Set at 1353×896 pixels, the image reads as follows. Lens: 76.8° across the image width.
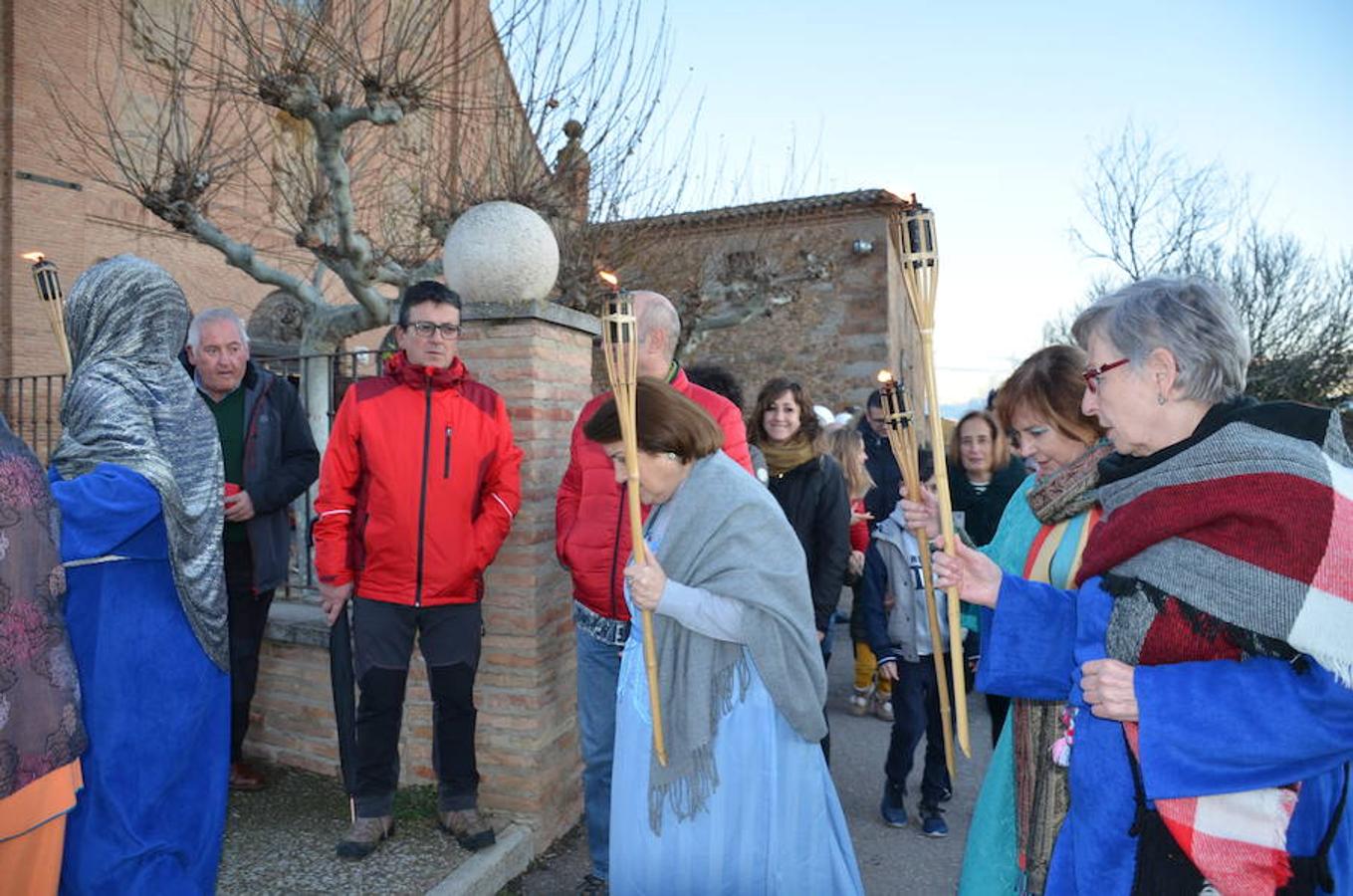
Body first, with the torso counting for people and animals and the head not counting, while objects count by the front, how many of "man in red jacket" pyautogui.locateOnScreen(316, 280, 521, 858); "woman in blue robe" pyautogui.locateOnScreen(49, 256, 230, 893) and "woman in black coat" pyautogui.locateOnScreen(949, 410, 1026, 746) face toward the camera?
2

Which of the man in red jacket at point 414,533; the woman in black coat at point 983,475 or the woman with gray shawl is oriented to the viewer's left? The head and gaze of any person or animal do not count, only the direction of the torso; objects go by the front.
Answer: the woman with gray shawl

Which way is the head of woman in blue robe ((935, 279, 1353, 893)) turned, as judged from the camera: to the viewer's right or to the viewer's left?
to the viewer's left

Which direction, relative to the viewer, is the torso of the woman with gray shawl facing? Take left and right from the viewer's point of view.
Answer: facing to the left of the viewer

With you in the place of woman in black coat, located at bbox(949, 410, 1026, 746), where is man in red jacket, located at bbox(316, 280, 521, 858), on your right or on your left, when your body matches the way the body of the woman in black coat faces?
on your right

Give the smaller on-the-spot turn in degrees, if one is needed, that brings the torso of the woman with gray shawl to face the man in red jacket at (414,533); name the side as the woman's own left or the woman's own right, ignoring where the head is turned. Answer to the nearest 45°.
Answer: approximately 45° to the woman's own right

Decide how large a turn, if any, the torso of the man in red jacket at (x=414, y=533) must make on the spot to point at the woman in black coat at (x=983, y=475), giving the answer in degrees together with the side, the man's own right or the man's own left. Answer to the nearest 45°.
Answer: approximately 90° to the man's own left

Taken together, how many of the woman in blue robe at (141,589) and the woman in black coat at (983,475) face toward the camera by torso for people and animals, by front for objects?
1

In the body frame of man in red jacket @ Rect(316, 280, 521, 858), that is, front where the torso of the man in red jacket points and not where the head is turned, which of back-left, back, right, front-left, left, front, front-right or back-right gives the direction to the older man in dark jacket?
back-right
